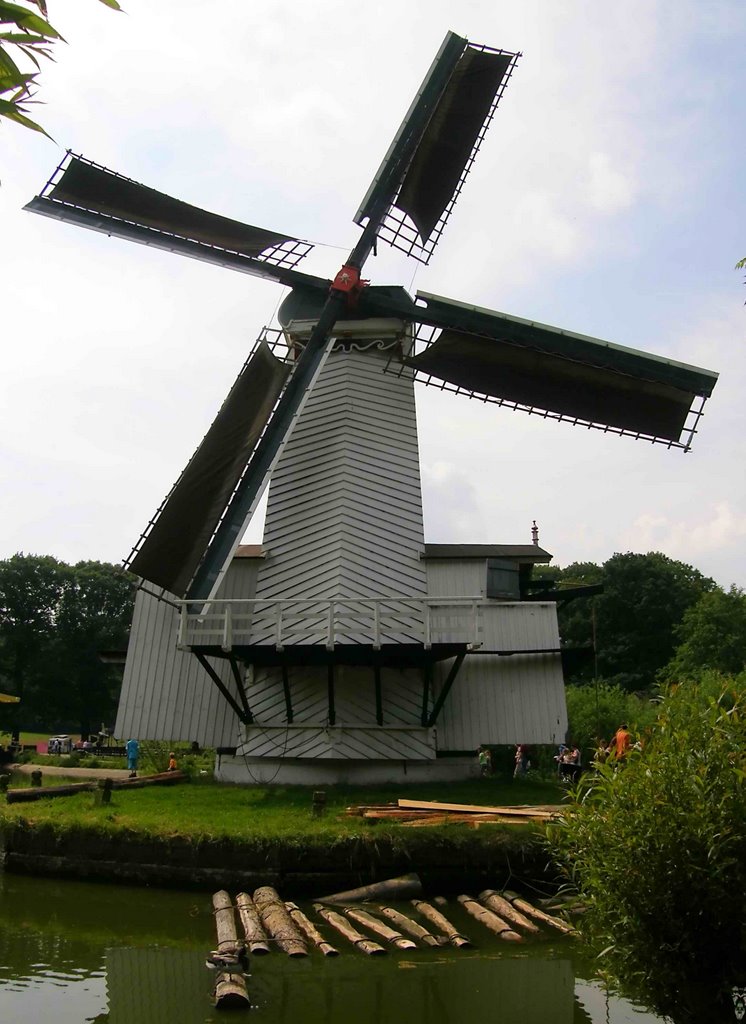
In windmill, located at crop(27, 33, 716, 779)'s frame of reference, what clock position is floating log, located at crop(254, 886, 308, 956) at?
The floating log is roughly at 12 o'clock from the windmill.

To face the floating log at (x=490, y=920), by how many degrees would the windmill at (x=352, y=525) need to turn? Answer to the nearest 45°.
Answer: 0° — it already faces it

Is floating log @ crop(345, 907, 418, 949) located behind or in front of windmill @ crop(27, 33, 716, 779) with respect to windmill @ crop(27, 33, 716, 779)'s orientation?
in front

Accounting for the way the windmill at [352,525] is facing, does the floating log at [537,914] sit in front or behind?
in front

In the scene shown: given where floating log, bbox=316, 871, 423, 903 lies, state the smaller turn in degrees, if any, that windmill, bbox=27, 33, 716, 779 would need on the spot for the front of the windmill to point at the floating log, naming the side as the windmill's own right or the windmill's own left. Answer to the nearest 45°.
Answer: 0° — it already faces it

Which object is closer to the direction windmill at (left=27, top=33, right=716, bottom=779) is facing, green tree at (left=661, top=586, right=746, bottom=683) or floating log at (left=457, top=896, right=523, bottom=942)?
the floating log

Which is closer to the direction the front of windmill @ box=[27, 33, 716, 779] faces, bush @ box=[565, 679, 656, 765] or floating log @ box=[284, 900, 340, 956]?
the floating log

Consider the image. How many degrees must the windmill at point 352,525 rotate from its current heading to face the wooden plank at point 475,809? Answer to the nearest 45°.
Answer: approximately 45° to its left

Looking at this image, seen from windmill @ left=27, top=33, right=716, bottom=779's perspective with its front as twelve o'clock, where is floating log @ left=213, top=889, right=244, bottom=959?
The floating log is roughly at 12 o'clock from the windmill.

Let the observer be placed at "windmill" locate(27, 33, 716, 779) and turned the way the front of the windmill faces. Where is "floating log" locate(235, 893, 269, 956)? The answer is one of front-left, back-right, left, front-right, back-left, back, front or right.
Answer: front

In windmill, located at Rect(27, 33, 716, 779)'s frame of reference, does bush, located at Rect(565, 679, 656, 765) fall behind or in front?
behind

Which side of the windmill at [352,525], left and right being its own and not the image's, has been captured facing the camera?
front

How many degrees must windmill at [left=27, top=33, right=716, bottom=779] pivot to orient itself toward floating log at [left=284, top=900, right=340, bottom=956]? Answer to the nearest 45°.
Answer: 0° — it already faces it

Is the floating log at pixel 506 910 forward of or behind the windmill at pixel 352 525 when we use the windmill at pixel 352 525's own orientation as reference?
forward

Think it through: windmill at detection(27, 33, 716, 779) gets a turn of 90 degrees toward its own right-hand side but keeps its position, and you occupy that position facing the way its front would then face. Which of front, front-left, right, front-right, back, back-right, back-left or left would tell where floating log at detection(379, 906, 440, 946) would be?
left
